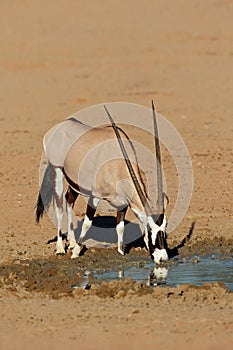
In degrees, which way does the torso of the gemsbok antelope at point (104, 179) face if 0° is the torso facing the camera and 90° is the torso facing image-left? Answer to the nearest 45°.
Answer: approximately 315°
